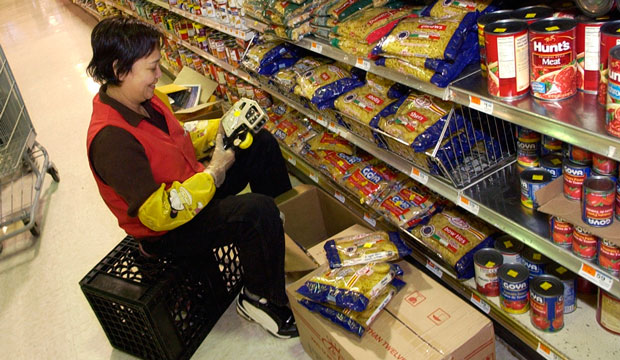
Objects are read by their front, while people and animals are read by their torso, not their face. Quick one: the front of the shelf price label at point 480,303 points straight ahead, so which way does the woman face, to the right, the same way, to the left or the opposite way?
the opposite way

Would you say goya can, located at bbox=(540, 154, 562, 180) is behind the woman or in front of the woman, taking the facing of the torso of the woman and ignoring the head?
in front

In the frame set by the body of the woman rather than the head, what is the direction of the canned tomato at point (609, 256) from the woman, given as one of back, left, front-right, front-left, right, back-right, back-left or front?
front-right

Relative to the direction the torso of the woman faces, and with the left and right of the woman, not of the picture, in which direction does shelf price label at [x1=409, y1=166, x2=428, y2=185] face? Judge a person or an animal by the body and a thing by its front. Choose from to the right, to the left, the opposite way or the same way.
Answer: the opposite way

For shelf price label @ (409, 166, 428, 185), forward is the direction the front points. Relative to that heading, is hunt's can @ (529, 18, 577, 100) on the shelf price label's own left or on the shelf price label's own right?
on the shelf price label's own left

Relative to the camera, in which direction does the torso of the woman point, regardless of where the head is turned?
to the viewer's right

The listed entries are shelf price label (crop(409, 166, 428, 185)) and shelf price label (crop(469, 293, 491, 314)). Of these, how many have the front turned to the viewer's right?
0

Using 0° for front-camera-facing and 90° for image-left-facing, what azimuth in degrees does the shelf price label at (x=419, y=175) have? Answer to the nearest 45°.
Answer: approximately 45°

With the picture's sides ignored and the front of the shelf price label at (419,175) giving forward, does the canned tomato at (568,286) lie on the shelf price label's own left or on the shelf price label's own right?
on the shelf price label's own left

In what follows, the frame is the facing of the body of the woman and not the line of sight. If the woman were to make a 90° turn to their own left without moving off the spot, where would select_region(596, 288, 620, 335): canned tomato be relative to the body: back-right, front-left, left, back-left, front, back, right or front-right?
back-right
